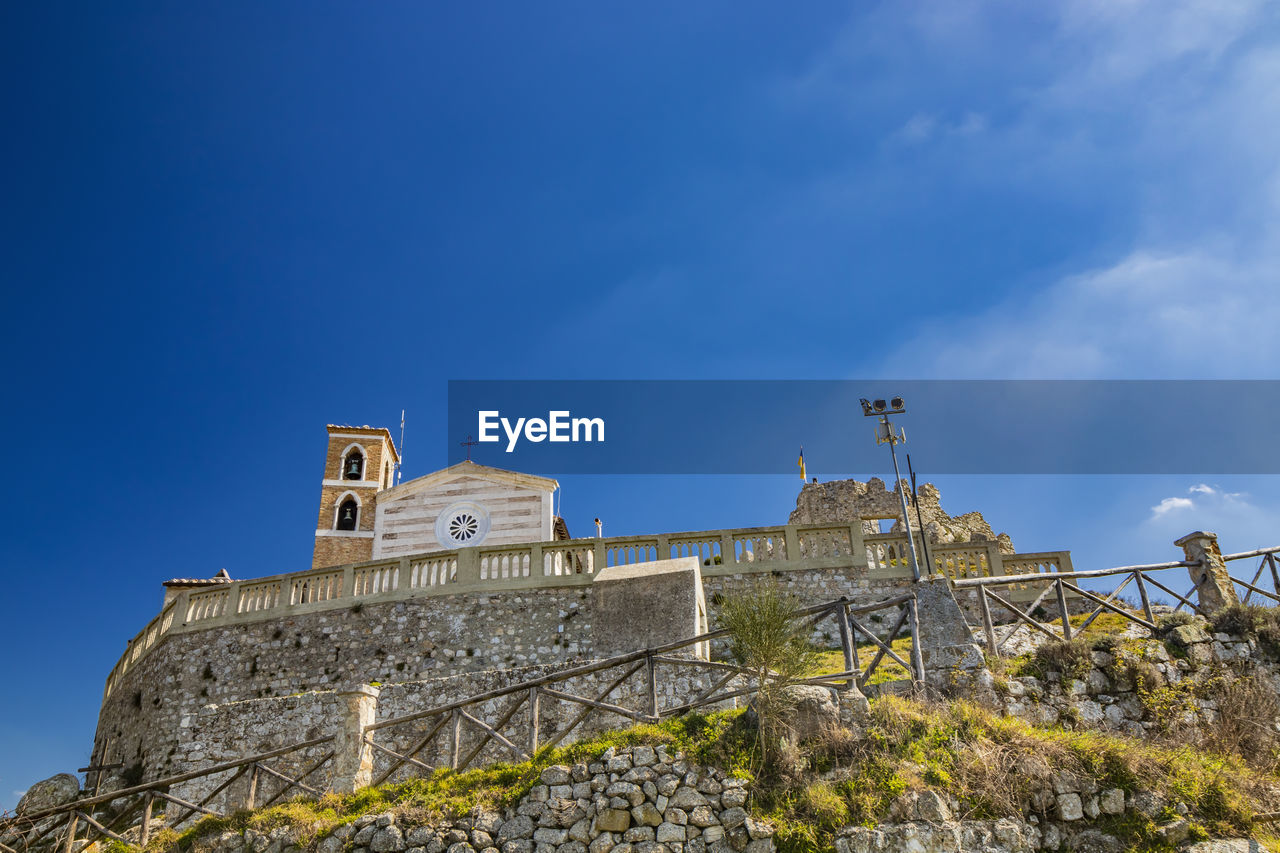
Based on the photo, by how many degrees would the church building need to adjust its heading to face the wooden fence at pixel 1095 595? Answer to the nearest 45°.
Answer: approximately 45° to its left

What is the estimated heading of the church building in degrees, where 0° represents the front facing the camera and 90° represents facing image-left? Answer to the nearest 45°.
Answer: approximately 0°

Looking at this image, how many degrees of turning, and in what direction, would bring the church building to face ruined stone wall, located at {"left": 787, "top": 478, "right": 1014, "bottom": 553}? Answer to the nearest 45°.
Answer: approximately 90° to its left

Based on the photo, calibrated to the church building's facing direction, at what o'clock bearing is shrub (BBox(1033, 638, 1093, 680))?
The shrub is roughly at 11 o'clock from the church building.

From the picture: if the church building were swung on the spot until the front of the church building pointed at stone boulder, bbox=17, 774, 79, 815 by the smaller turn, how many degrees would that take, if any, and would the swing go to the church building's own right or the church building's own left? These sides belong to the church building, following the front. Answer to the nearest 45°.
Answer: approximately 45° to the church building's own right

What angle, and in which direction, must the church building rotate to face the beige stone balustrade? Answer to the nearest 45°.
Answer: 0° — it already faces it

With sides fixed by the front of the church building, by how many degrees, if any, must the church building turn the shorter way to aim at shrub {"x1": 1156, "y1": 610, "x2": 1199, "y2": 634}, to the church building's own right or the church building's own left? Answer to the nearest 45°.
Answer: approximately 45° to the church building's own left
